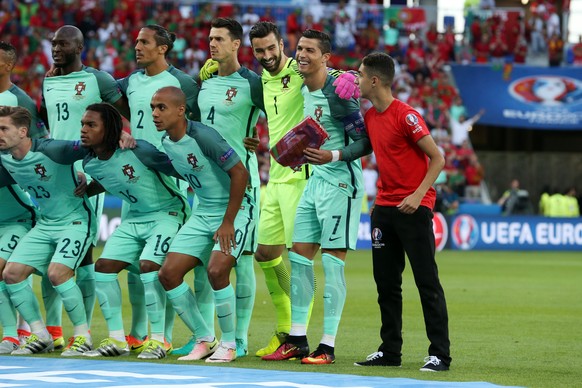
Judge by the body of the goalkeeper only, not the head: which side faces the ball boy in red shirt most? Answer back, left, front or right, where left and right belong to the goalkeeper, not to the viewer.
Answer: left

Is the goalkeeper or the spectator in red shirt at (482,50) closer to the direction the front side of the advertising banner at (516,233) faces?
the goalkeeper

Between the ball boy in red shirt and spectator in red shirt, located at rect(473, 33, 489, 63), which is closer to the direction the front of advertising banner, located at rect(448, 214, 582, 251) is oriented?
the ball boy in red shirt

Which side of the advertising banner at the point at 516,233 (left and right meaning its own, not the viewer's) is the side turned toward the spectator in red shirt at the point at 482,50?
back

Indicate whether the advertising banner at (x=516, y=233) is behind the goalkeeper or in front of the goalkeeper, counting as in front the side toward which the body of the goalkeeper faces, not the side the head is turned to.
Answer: behind

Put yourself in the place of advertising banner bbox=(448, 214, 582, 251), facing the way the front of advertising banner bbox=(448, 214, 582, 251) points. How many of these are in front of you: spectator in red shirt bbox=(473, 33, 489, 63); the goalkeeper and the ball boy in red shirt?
2

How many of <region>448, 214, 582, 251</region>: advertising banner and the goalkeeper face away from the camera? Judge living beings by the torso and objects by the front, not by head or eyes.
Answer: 0

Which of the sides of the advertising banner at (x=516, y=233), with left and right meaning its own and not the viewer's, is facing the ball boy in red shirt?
front

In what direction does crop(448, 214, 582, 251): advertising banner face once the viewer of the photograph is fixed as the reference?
facing the viewer

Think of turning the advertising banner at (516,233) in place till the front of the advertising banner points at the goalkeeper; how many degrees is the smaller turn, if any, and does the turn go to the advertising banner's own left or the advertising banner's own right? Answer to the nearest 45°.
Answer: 0° — it already faces them

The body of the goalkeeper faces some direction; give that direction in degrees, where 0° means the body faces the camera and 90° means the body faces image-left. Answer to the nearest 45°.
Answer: approximately 45°
